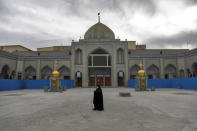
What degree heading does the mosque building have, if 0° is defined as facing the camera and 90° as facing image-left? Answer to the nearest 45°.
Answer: approximately 0°

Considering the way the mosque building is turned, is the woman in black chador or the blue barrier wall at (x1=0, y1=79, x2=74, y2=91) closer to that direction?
the woman in black chador

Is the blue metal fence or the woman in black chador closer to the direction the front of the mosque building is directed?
the woman in black chador

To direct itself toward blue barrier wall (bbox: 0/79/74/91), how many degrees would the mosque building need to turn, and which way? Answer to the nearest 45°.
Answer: approximately 45° to its right

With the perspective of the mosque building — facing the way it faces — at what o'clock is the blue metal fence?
The blue metal fence is roughly at 10 o'clock from the mosque building.

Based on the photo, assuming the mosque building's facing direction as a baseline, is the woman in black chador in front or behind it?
in front
